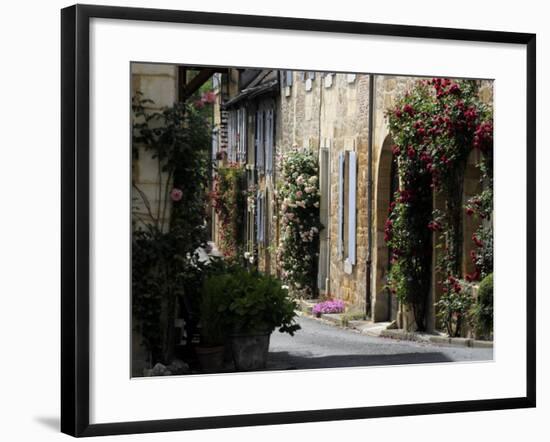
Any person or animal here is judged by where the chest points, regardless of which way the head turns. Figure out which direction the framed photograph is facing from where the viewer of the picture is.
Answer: facing the viewer and to the right of the viewer
